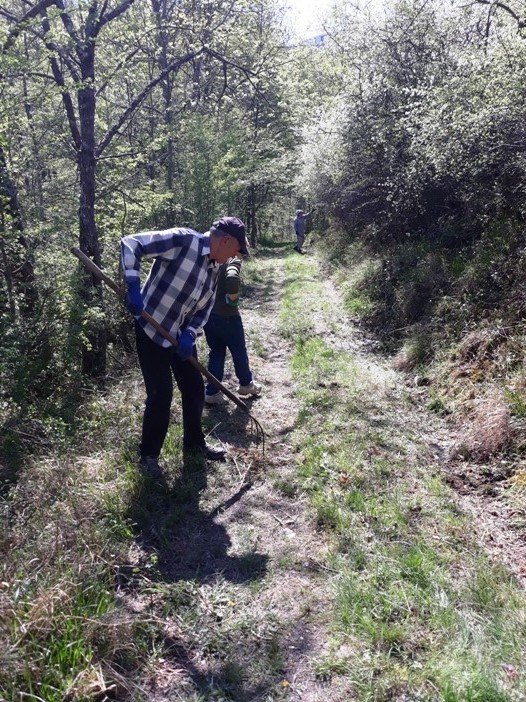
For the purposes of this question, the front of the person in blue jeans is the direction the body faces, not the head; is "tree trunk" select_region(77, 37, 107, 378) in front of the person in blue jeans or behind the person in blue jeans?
behind

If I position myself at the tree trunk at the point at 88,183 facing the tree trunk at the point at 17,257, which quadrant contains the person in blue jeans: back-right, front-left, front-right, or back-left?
back-left

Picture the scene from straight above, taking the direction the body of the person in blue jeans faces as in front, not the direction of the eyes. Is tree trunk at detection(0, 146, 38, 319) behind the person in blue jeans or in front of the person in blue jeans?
behind
